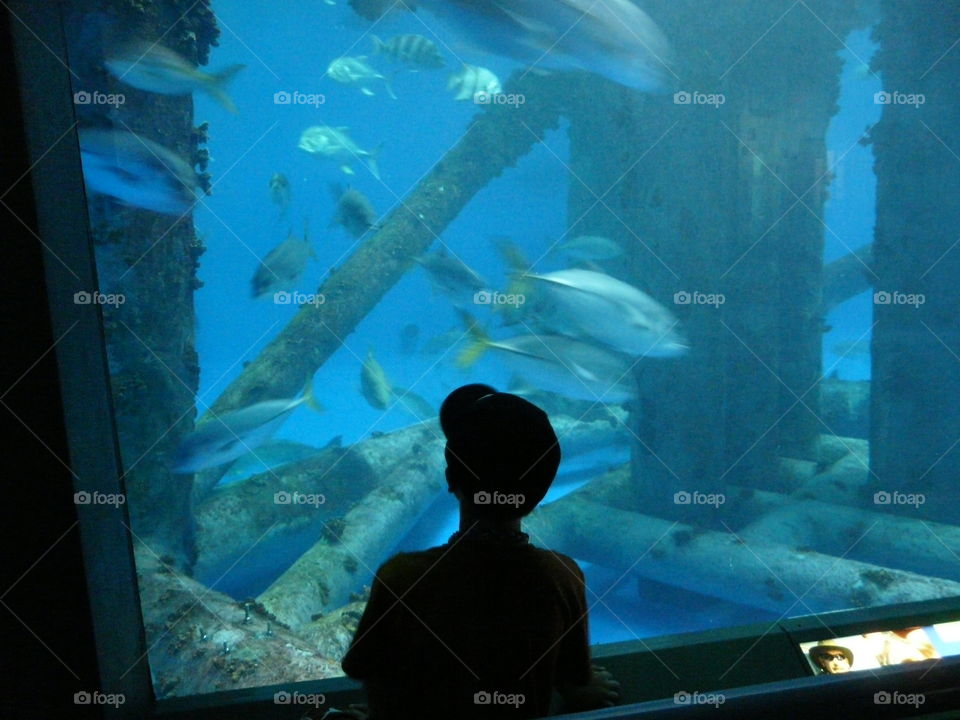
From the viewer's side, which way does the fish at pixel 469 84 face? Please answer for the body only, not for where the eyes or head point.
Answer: to the viewer's right

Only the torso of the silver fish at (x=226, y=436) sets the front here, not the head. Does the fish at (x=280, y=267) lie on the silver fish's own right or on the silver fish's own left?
on the silver fish's own right

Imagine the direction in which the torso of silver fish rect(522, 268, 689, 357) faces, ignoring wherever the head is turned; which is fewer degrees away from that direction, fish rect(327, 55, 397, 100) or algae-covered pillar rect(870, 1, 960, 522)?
the algae-covered pillar

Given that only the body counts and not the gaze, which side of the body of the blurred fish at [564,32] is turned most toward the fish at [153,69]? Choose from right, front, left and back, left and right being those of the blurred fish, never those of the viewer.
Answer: back

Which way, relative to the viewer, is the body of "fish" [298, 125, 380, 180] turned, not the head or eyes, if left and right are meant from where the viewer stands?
facing to the left of the viewer

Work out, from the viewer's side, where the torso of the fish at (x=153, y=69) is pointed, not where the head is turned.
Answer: to the viewer's left
